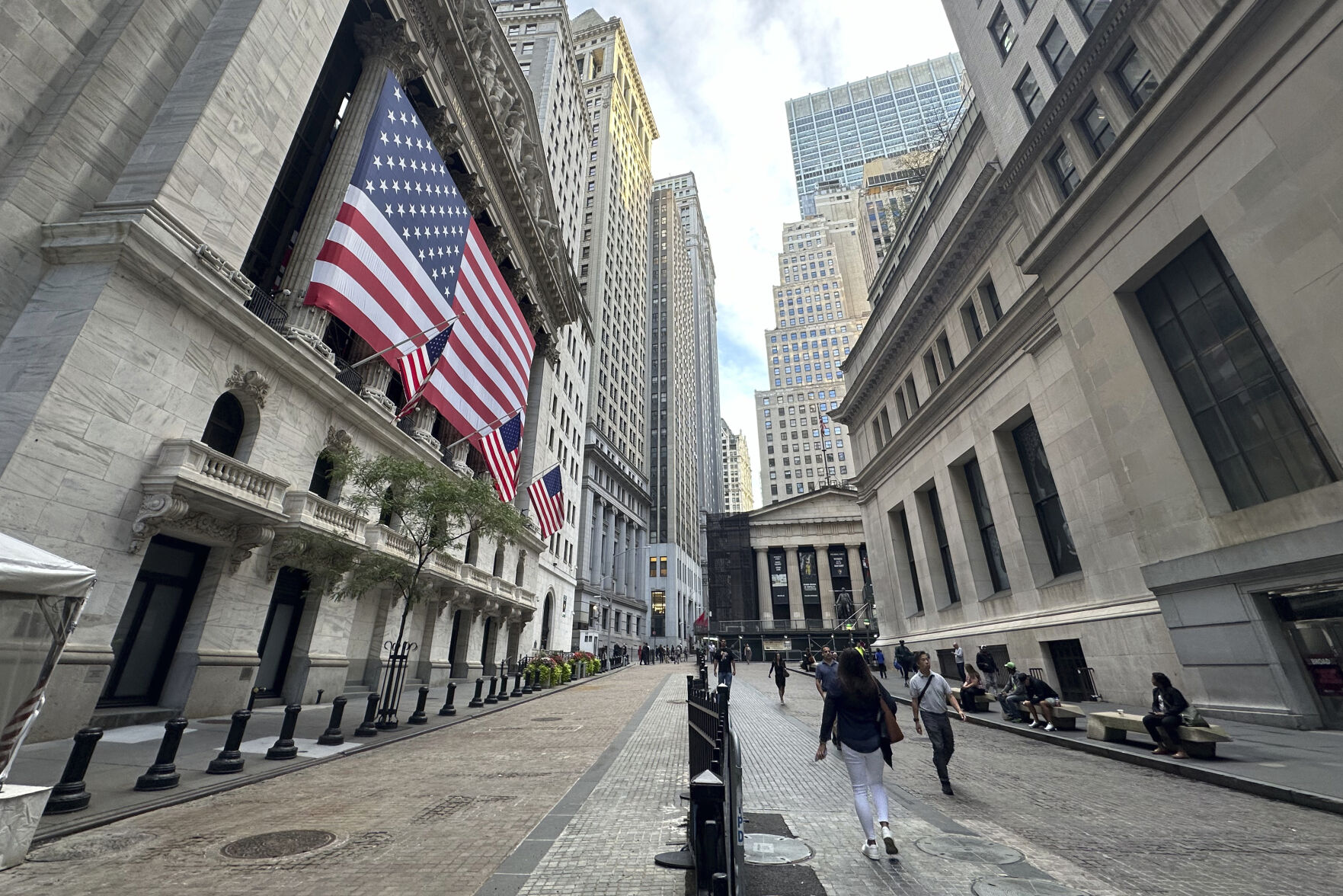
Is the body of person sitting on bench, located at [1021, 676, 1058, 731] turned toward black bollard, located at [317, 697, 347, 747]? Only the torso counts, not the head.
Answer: yes

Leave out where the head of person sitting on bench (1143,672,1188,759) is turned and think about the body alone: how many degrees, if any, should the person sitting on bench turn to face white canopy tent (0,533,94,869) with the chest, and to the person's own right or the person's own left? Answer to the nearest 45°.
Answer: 0° — they already face it

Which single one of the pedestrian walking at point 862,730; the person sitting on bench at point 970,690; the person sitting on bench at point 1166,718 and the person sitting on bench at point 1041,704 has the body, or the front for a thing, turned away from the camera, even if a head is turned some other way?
the pedestrian walking

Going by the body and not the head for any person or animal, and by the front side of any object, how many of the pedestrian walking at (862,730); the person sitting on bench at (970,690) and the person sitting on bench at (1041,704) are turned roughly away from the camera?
1

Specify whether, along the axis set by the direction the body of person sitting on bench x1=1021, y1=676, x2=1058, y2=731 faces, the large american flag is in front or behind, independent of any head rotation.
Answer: in front

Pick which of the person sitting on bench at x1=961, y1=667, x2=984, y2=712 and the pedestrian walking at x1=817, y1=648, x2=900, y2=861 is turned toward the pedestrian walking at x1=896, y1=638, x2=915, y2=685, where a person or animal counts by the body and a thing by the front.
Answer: the pedestrian walking at x1=817, y1=648, x2=900, y2=861

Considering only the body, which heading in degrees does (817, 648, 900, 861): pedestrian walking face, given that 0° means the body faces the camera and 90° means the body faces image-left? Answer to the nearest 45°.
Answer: approximately 180°

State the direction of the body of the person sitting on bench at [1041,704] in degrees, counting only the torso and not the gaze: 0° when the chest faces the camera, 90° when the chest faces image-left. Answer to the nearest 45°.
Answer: approximately 45°

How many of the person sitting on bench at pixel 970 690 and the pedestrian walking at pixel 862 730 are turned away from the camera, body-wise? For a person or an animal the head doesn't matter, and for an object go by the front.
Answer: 1

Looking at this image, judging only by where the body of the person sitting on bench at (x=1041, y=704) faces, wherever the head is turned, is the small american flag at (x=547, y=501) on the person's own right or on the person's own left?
on the person's own right

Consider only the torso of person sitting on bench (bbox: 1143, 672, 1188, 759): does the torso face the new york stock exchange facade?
yes

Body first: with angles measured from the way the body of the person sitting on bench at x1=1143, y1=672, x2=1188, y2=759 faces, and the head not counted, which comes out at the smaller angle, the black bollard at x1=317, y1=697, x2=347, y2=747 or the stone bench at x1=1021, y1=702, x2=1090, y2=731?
the black bollard
